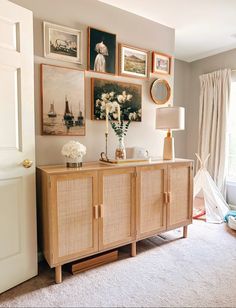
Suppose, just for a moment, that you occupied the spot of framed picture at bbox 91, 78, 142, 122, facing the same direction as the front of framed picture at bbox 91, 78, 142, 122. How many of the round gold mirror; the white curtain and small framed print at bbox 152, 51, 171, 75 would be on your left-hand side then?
3

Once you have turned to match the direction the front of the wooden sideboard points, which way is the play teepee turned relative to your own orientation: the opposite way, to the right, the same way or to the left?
to the right

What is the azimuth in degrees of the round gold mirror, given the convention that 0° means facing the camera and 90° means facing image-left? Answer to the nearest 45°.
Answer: approximately 315°

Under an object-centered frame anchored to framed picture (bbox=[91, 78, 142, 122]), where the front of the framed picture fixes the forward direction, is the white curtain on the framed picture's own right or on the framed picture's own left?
on the framed picture's own left

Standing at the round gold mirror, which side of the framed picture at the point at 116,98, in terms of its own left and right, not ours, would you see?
left

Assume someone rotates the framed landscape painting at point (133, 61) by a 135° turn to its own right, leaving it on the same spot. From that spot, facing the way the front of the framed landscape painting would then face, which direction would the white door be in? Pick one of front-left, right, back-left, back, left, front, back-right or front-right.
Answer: front-left

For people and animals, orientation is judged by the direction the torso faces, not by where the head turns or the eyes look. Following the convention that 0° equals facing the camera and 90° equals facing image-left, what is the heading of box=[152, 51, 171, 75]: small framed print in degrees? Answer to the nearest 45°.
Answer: approximately 315°
